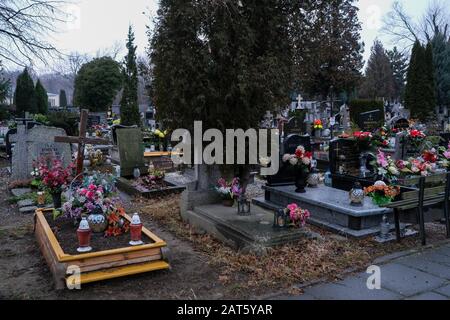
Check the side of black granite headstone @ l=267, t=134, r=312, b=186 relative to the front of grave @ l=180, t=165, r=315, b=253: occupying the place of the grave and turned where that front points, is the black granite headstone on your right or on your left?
on your left

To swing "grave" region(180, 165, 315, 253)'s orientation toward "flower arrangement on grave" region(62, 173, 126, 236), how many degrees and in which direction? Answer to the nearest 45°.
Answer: approximately 135° to its right

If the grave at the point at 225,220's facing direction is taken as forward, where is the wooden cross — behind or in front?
behind

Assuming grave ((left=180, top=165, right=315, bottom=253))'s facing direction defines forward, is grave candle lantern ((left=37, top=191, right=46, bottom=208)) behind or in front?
behind

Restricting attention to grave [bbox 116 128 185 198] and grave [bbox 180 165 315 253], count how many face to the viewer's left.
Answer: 0

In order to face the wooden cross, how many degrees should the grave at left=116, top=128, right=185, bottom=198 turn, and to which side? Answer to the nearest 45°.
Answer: approximately 45° to its right

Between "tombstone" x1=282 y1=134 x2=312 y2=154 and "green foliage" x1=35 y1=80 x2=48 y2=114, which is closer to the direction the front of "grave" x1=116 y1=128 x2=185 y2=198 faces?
the tombstone

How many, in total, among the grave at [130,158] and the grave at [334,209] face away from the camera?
0

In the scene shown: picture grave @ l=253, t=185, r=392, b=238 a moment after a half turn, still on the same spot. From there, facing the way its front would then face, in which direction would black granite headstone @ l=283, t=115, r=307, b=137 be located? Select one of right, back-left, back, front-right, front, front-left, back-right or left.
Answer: front-right

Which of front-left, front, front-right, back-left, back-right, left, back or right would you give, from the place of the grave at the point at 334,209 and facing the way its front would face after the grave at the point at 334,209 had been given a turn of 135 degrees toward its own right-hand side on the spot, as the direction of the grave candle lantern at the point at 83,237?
front-left

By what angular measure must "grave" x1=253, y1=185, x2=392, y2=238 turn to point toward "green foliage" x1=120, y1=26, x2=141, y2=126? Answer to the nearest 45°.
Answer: approximately 180°

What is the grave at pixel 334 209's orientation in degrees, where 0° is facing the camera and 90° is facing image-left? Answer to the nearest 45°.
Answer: approximately 315°

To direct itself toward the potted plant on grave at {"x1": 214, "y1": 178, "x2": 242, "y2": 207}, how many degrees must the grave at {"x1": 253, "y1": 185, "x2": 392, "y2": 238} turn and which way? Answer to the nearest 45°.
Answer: approximately 135° to its right

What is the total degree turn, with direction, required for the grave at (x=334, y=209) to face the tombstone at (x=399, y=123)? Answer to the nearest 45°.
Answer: approximately 135° to its left
